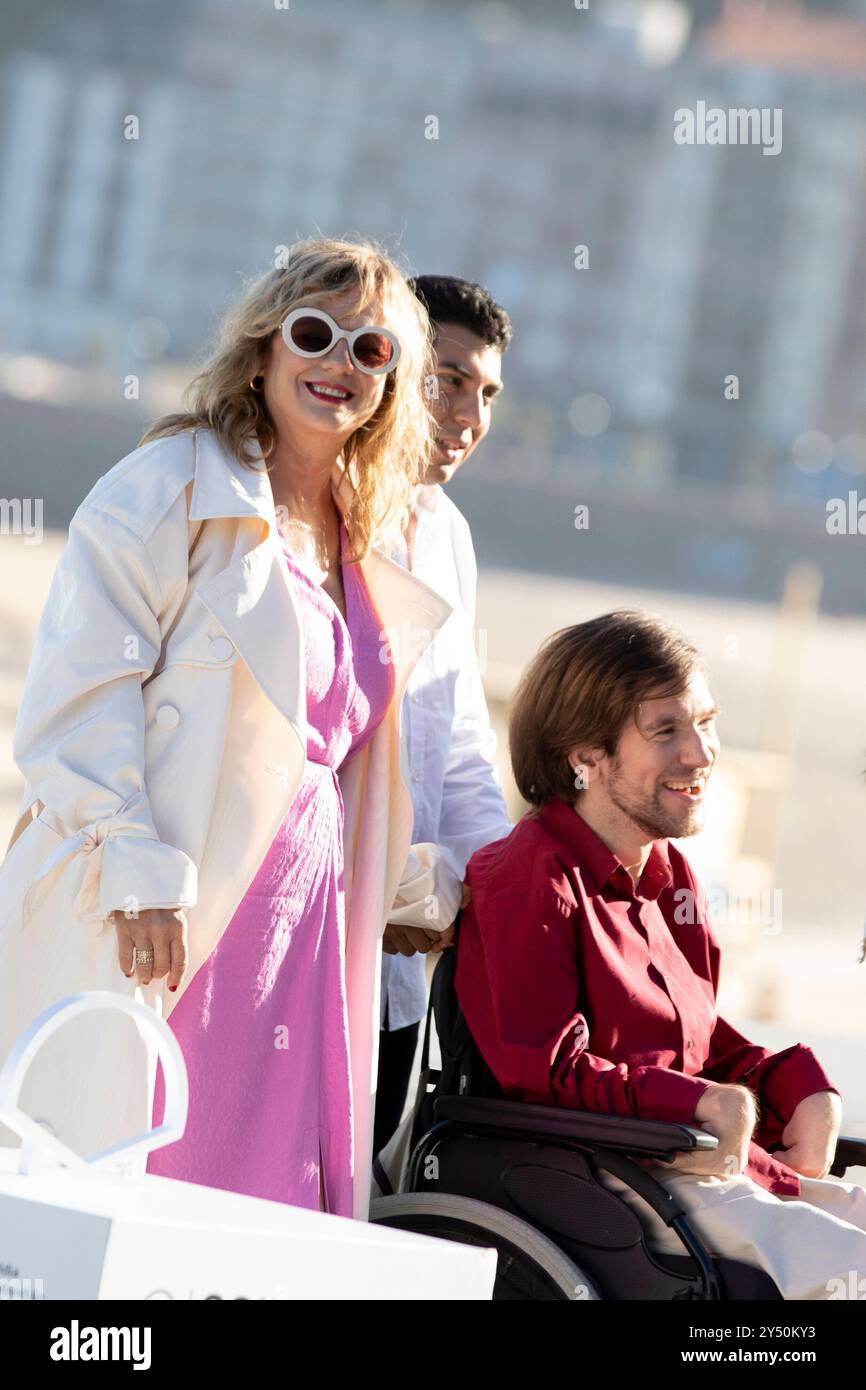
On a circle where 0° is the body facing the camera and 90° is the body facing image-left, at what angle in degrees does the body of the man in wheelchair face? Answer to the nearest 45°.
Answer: approximately 315°

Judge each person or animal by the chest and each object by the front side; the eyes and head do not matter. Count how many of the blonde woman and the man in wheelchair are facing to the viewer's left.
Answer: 0

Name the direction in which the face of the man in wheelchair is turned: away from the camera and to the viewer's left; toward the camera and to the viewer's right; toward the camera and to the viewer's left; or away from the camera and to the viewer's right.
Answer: toward the camera and to the viewer's right

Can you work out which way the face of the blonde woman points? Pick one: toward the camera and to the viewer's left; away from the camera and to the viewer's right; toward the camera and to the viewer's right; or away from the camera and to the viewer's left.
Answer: toward the camera and to the viewer's right

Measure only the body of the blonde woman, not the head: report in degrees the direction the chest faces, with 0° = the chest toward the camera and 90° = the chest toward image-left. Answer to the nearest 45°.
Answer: approximately 315°

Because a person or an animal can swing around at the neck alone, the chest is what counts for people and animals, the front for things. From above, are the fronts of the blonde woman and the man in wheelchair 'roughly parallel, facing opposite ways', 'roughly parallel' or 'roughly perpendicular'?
roughly parallel
